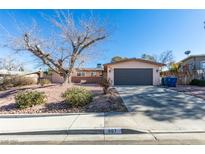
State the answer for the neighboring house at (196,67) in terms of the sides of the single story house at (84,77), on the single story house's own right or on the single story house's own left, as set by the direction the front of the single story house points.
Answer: on the single story house's own left

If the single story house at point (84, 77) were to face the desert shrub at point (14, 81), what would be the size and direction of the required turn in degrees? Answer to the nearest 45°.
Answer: approximately 45° to its right

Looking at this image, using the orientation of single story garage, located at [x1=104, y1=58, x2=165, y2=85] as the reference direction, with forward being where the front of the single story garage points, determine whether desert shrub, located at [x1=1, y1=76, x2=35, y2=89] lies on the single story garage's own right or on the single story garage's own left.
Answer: on the single story garage's own right

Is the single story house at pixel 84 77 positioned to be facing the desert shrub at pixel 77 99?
yes

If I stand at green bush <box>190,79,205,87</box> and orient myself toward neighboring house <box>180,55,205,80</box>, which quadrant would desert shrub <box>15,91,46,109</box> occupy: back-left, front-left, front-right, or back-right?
back-left

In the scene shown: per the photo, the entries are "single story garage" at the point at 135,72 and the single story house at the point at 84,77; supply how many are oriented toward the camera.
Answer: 2

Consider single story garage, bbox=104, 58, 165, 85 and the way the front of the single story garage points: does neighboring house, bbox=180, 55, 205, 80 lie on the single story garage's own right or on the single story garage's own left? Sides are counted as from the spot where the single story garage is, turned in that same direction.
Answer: on the single story garage's own left

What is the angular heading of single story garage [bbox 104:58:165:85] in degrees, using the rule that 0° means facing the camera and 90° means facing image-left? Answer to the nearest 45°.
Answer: approximately 0°
